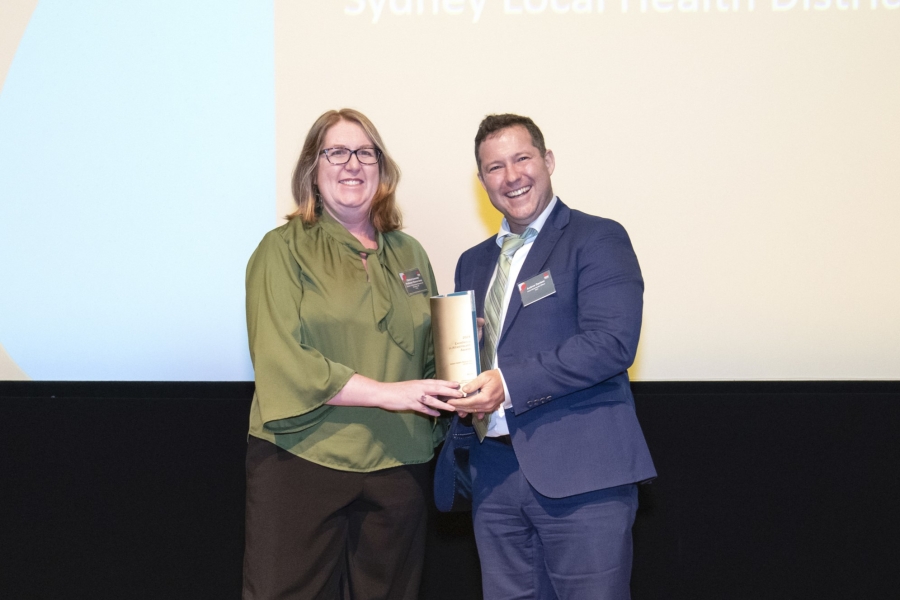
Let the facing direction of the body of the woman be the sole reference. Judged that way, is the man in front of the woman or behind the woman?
in front

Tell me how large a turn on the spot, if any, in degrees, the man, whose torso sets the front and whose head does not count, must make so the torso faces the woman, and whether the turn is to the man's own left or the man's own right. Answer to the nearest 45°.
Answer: approximately 45° to the man's own right

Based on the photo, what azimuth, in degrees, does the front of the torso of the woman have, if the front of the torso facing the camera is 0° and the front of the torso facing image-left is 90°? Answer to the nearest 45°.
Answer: approximately 315°

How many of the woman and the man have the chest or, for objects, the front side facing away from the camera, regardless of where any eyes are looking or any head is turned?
0
